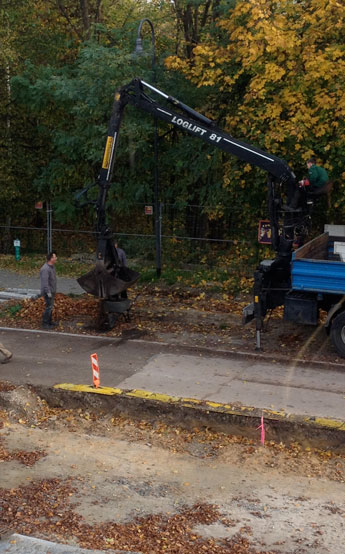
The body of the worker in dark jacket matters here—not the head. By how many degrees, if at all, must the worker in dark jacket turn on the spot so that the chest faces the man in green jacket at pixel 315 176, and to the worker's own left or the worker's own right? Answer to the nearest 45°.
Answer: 0° — they already face them

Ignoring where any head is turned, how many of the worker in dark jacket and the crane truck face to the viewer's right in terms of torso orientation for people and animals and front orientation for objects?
2

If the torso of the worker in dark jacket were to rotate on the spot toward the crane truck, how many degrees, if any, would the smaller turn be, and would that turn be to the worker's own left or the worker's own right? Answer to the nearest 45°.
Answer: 0° — they already face it

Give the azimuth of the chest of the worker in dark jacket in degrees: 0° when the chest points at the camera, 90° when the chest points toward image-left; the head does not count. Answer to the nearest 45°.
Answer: approximately 270°

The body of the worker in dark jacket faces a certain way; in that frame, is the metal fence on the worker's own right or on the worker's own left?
on the worker's own left

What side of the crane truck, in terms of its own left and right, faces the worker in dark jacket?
back

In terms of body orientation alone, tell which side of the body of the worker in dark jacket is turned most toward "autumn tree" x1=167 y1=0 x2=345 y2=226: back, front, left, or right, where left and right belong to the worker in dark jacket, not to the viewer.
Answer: front
